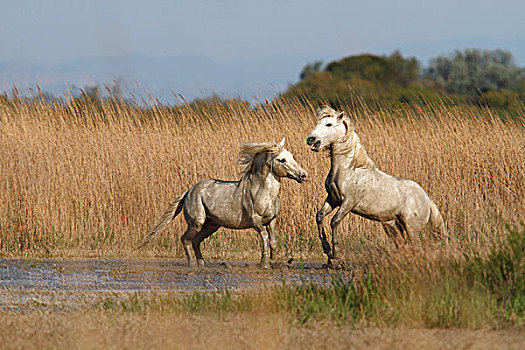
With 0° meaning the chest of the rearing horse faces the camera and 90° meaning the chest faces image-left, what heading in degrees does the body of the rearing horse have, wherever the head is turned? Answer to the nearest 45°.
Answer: approximately 90°

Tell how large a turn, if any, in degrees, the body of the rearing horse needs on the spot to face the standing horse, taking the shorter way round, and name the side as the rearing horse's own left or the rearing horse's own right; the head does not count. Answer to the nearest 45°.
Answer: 0° — it already faces it

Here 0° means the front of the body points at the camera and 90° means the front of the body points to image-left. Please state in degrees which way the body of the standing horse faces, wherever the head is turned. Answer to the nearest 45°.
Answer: approximately 270°

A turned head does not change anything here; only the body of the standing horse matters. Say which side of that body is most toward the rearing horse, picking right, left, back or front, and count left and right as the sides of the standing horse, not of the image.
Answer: front

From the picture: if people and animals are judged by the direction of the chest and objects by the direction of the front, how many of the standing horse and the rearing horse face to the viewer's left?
1

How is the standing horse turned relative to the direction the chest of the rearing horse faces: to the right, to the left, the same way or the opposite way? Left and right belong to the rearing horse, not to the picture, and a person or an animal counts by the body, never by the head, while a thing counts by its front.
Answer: the opposite way
